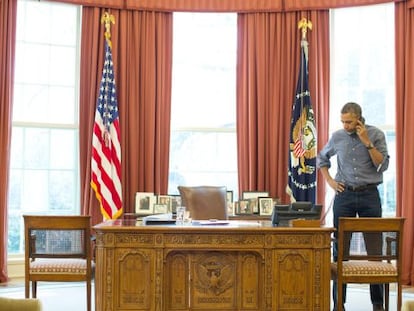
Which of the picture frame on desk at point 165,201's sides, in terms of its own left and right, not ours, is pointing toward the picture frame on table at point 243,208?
left

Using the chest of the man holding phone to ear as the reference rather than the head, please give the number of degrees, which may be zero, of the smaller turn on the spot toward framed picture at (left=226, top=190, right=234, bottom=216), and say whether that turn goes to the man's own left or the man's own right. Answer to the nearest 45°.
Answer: approximately 135° to the man's own right

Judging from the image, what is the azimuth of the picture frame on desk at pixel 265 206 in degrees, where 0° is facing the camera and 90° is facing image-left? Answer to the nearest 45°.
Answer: approximately 0°

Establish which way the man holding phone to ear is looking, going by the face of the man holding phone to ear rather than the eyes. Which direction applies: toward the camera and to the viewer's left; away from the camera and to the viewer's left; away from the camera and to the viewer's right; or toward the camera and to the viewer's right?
toward the camera and to the viewer's left

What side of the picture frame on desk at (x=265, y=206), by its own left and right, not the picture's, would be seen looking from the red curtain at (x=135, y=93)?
right

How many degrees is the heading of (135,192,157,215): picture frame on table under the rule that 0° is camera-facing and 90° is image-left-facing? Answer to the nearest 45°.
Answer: approximately 0°

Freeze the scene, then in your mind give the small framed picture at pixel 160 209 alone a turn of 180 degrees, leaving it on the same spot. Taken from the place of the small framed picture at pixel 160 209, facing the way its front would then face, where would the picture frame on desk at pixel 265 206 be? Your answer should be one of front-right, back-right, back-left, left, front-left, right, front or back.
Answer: right

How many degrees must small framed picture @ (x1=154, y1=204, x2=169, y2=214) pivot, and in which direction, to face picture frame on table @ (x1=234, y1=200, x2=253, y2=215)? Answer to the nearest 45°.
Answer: approximately 90° to its left
